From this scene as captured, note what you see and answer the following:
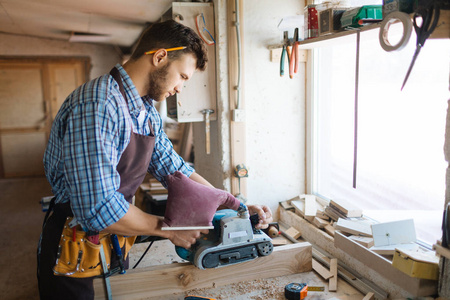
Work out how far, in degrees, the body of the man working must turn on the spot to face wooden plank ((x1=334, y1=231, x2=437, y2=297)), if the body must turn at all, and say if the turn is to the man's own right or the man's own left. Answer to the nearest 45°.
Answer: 0° — they already face it

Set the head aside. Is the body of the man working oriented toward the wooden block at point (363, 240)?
yes

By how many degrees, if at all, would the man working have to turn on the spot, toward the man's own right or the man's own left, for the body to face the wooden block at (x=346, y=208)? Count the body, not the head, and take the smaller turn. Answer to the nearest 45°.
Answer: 0° — they already face it

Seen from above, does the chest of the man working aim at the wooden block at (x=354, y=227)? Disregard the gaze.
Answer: yes

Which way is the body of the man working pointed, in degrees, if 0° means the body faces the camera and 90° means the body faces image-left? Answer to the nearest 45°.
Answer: approximately 270°

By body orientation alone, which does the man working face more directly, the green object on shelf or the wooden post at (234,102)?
the green object on shelf
